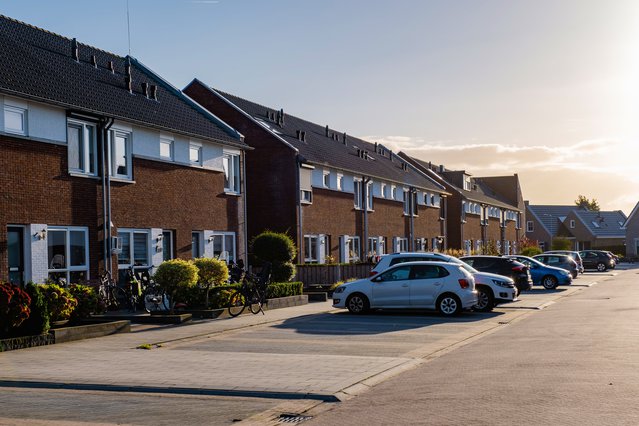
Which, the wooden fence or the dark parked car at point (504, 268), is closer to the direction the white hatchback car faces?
the wooden fence

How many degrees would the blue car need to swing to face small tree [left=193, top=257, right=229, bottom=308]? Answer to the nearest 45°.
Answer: approximately 135° to its right

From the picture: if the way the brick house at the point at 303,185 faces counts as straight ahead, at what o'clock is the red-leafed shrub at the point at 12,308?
The red-leafed shrub is roughly at 2 o'clock from the brick house.

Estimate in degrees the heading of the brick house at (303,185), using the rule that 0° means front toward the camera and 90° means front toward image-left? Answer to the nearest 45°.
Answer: approximately 315°

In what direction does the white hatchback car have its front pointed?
to the viewer's left

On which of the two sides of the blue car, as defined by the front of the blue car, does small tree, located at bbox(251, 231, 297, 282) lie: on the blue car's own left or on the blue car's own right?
on the blue car's own right
